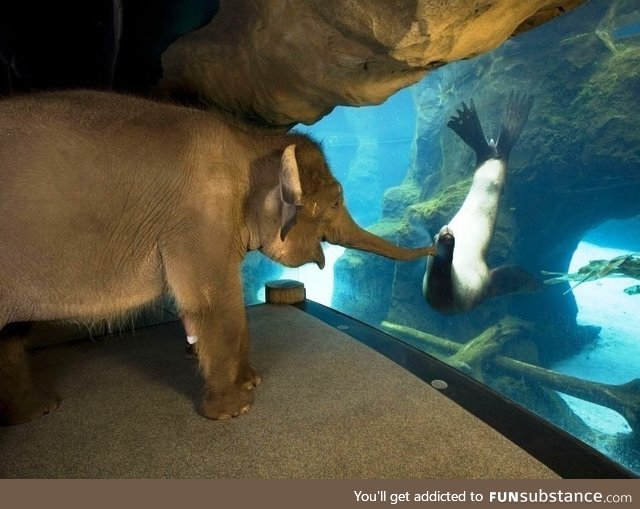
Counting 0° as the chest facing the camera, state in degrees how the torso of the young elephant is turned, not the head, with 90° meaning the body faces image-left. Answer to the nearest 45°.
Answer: approximately 270°
